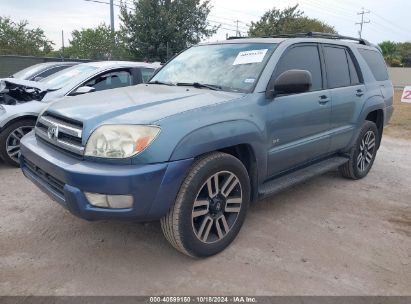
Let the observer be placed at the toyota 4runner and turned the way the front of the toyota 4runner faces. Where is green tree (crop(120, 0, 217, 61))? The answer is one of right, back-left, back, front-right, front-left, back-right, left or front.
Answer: back-right

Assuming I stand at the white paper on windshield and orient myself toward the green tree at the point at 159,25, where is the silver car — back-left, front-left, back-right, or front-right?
front-left

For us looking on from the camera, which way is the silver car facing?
facing the viewer and to the left of the viewer

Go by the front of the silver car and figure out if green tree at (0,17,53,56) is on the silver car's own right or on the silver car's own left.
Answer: on the silver car's own right

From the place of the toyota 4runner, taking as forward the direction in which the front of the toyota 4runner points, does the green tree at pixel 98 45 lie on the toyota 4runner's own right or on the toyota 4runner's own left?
on the toyota 4runner's own right

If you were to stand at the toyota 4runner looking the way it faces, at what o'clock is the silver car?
The silver car is roughly at 3 o'clock from the toyota 4runner.

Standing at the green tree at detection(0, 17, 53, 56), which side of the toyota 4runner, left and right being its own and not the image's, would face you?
right

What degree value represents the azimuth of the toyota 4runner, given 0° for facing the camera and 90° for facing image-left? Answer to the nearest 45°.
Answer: approximately 45°

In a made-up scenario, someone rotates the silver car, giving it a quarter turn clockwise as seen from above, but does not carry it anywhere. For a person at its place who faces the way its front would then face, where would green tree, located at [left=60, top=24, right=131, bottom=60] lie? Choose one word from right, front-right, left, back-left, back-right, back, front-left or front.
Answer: front-right

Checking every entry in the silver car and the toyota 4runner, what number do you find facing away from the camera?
0

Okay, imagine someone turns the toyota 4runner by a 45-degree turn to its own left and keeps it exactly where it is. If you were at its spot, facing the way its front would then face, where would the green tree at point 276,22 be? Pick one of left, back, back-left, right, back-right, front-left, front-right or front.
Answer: back

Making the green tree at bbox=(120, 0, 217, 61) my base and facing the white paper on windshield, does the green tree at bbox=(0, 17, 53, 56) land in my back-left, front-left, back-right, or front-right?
back-right
